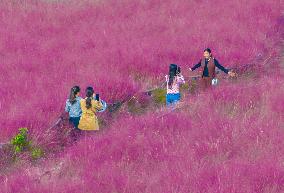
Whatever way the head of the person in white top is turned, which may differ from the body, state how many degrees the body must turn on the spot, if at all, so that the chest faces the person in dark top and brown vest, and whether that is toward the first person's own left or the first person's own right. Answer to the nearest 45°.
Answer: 0° — they already face them

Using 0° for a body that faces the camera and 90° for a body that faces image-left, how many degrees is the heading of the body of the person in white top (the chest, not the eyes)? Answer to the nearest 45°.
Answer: approximately 225°

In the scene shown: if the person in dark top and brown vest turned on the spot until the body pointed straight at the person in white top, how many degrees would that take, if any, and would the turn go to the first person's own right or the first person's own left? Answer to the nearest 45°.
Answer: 0° — they already face them
